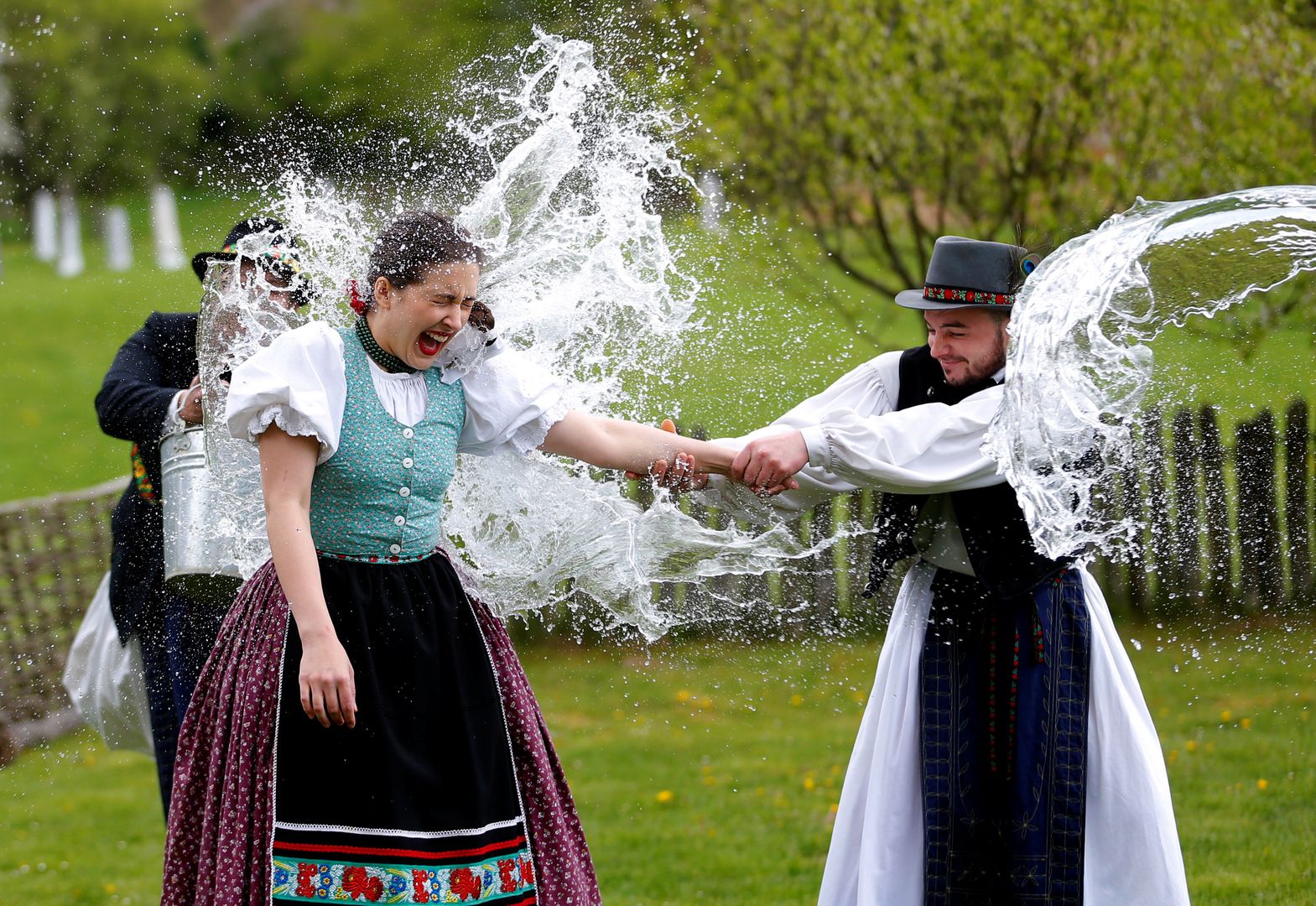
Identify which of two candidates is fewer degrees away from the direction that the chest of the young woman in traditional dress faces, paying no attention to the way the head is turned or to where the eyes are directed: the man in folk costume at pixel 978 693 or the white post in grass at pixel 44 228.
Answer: the man in folk costume

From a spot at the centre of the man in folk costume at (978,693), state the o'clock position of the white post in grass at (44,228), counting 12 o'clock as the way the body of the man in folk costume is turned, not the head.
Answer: The white post in grass is roughly at 3 o'clock from the man in folk costume.

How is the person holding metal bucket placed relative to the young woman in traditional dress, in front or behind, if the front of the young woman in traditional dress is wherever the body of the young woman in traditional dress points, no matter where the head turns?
behind

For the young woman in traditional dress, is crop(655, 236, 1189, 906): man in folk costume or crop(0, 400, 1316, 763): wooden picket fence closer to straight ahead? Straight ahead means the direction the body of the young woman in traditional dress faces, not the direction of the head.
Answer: the man in folk costume

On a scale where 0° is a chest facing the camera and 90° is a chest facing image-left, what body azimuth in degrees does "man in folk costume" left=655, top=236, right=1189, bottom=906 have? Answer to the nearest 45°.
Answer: approximately 45°

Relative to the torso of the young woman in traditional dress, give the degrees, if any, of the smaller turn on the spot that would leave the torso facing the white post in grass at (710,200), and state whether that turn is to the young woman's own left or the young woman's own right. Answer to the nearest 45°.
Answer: approximately 135° to the young woman's own left

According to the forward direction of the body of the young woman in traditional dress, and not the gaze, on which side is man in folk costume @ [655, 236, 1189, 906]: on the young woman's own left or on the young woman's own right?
on the young woman's own left

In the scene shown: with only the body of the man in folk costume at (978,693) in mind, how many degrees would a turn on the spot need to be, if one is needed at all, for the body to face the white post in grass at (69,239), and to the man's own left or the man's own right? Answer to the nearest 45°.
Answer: approximately 90° to the man's own right

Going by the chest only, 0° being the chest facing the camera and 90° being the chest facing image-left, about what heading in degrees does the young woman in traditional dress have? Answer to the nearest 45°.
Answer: approximately 315°
